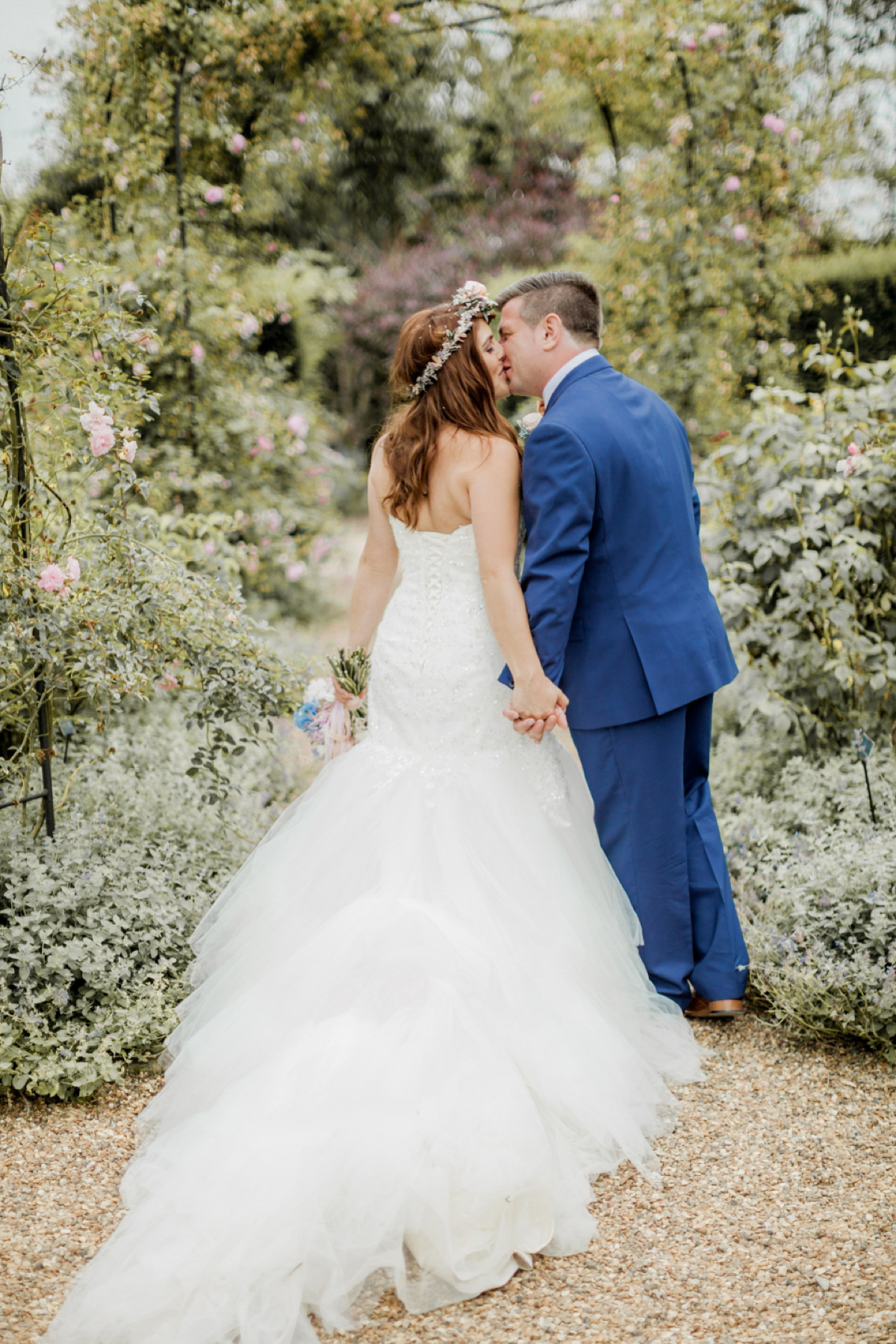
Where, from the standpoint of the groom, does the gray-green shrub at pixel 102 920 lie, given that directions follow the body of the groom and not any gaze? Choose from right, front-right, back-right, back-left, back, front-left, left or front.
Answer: front-left

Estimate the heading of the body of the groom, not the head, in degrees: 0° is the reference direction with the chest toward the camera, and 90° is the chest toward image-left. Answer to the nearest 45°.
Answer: approximately 135°

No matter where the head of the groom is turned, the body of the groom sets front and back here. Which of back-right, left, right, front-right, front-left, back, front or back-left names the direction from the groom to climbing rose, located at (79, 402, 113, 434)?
front-left

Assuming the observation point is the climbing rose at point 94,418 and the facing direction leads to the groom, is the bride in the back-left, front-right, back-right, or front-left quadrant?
front-right

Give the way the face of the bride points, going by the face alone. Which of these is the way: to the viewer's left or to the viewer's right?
to the viewer's right

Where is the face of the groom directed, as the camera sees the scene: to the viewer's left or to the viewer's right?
to the viewer's left
